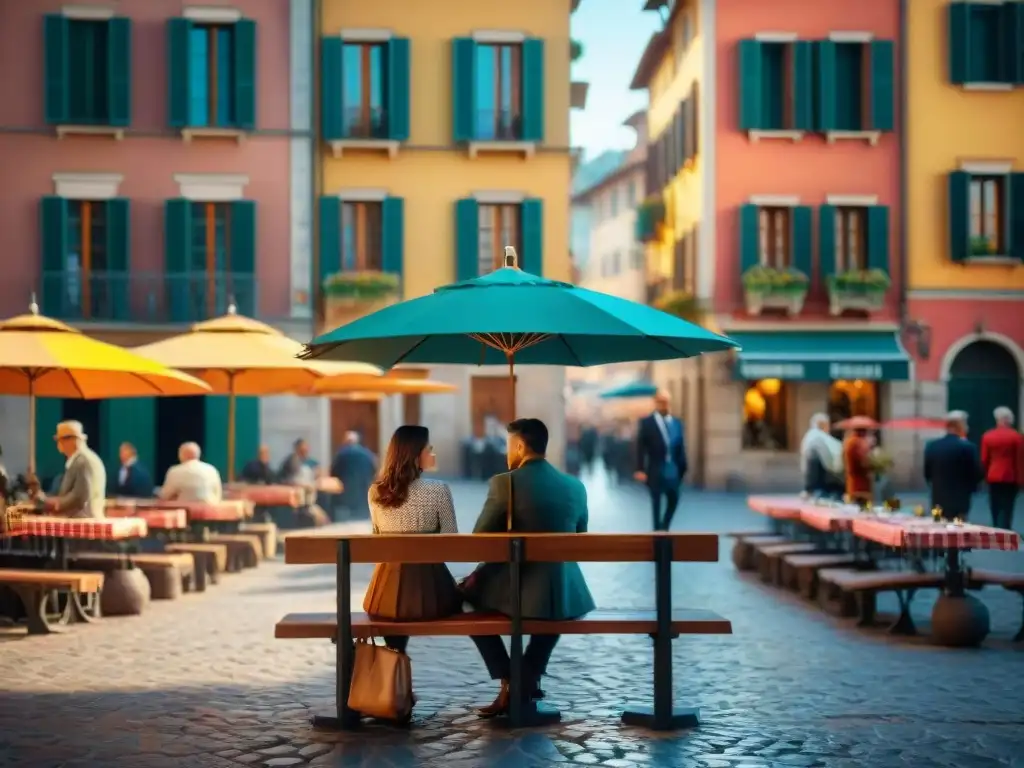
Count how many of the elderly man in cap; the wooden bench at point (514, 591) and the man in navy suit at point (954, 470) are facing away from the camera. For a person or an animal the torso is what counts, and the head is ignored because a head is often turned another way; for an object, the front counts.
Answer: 2

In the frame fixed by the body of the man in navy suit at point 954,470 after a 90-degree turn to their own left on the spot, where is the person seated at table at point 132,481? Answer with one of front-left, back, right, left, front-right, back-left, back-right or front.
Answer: front

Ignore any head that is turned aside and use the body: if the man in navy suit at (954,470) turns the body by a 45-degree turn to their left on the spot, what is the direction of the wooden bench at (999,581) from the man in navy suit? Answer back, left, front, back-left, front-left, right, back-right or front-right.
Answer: back-left

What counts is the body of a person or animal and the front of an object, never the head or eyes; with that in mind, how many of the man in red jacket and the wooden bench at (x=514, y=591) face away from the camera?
2

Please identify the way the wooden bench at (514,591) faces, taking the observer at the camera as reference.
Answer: facing away from the viewer

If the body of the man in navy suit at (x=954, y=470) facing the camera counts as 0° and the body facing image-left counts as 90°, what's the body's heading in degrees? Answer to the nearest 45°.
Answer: approximately 180°

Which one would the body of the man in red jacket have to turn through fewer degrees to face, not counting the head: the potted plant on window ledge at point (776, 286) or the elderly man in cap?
the potted plant on window ledge

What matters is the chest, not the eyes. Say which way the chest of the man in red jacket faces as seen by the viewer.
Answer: away from the camera

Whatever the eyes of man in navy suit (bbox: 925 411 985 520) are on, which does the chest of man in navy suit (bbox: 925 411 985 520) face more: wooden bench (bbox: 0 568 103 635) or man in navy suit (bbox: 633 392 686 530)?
the man in navy suit
